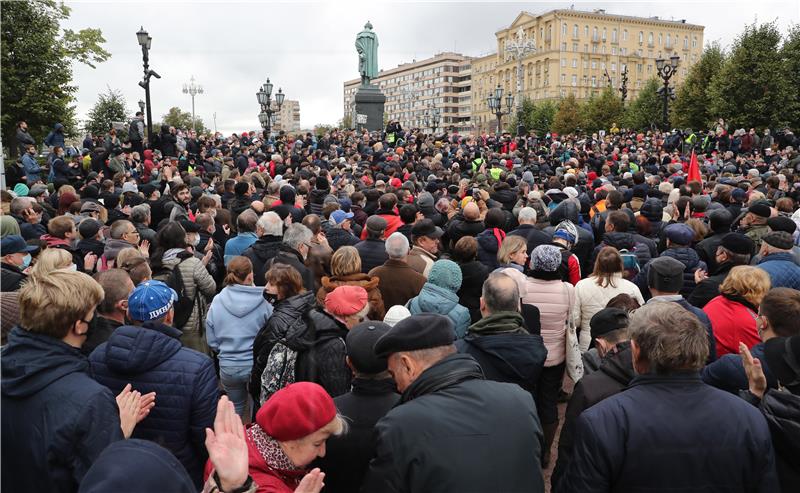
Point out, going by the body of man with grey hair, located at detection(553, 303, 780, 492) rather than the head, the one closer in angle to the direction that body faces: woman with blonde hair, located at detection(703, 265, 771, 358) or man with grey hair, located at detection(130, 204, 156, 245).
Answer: the woman with blonde hair

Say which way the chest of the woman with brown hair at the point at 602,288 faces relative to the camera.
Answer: away from the camera

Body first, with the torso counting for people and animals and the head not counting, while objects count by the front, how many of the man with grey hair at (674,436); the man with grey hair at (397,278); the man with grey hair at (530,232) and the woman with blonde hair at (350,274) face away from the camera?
4

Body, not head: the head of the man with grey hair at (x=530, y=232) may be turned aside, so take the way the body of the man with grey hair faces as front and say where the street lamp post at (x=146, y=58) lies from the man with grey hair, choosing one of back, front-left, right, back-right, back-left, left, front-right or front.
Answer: front-left

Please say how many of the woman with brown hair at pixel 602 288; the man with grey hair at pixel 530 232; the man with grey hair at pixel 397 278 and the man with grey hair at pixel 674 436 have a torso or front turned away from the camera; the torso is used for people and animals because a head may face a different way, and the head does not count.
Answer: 4

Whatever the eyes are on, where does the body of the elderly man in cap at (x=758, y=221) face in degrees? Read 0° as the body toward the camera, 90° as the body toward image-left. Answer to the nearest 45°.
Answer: approximately 135°

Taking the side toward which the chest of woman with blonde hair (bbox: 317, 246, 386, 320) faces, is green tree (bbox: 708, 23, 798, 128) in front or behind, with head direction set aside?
in front

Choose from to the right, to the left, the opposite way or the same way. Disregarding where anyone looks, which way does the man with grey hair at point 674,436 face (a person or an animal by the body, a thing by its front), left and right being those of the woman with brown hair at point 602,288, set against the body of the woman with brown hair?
the same way

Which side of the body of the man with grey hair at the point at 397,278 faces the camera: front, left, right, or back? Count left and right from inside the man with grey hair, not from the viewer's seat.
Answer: back

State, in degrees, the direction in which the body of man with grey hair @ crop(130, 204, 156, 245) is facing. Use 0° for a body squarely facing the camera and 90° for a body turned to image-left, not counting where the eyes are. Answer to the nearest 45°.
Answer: approximately 225°

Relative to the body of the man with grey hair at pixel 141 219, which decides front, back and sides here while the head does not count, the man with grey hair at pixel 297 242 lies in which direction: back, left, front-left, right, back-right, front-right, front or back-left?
right

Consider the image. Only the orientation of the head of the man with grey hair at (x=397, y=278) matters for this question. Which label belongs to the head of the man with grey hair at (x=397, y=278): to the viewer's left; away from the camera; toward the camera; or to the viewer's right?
away from the camera

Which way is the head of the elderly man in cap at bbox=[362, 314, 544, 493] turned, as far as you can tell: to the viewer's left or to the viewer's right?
to the viewer's left

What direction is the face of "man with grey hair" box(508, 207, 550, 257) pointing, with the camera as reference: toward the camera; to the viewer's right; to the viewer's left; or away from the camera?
away from the camera

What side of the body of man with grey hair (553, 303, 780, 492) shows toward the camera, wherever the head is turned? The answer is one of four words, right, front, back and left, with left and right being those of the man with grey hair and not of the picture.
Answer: back

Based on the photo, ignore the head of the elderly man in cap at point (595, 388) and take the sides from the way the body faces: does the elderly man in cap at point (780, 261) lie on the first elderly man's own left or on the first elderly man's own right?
on the first elderly man's own right
